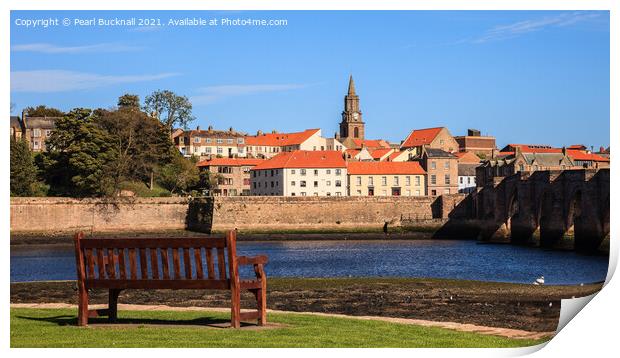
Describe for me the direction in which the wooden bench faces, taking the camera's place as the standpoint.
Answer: facing away from the viewer and to the right of the viewer
